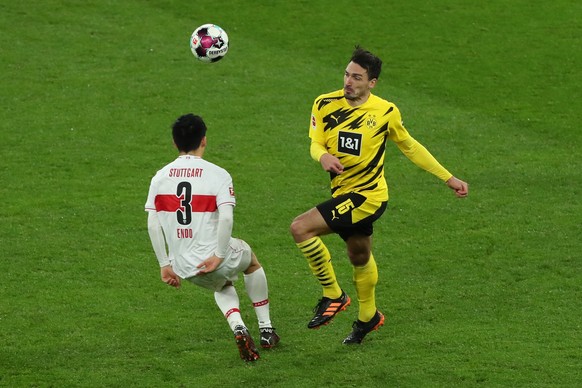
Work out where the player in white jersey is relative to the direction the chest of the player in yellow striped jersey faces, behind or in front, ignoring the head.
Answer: in front

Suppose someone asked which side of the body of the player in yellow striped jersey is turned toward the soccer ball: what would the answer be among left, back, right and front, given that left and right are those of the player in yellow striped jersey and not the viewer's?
right

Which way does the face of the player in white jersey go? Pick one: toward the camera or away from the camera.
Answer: away from the camera

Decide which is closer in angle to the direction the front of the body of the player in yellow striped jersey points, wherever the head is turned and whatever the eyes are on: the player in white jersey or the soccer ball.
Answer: the player in white jersey

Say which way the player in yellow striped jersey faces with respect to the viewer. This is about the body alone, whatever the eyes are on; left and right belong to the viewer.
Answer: facing the viewer and to the left of the viewer
